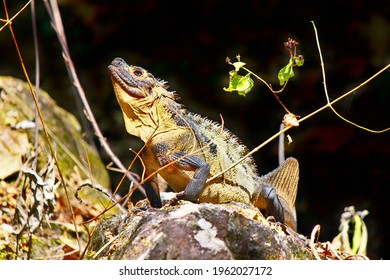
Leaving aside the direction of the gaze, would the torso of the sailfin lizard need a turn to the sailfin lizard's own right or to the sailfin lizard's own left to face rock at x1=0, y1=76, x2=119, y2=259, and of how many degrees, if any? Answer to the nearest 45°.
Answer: approximately 45° to the sailfin lizard's own right

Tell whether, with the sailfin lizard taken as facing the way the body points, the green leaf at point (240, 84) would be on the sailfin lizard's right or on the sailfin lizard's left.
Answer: on the sailfin lizard's left

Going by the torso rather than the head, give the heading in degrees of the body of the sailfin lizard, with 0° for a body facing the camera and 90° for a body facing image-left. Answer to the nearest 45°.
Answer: approximately 90°

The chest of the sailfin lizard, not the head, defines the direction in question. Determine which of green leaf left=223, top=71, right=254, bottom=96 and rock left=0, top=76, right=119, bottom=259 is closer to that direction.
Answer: the rock
